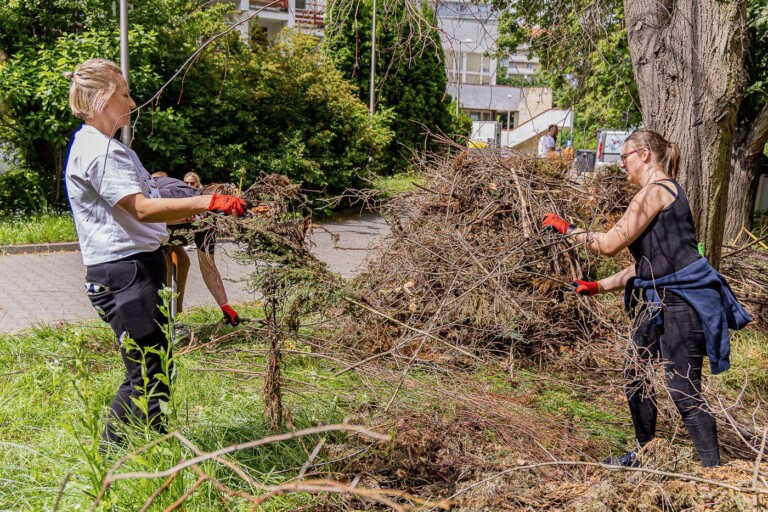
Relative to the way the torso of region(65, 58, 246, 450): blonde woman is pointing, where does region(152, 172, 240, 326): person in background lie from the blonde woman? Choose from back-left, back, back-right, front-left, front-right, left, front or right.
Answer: left

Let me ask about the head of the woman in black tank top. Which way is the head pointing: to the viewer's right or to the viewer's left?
to the viewer's left

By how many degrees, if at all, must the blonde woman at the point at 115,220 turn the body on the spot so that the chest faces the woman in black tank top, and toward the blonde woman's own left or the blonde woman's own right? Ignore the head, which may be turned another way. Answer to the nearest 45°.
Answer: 0° — they already face them

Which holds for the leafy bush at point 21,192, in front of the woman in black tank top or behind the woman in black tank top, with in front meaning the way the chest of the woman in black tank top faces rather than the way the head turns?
in front

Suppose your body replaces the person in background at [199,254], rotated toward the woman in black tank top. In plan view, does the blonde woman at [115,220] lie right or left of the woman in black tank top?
right

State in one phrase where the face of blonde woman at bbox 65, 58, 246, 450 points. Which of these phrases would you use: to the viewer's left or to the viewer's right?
to the viewer's right

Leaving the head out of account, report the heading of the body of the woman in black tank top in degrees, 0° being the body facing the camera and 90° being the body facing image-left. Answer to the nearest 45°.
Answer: approximately 90°

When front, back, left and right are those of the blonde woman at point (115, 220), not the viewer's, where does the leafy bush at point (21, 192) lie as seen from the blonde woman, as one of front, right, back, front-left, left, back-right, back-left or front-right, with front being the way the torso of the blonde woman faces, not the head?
left

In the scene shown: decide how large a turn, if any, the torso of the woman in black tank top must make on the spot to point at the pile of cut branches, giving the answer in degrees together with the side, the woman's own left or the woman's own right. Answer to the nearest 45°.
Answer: approximately 45° to the woman's own right

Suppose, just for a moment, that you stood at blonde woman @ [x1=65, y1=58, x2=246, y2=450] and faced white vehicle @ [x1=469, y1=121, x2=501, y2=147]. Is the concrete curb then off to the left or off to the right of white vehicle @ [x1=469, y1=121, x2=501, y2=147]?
left

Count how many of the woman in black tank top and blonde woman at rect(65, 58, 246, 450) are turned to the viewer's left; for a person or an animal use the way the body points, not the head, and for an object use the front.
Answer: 1

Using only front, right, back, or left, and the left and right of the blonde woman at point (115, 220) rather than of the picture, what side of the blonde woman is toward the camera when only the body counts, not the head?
right
